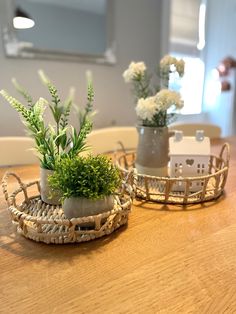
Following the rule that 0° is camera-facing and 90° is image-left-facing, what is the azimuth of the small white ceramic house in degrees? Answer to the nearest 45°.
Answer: approximately 0°
